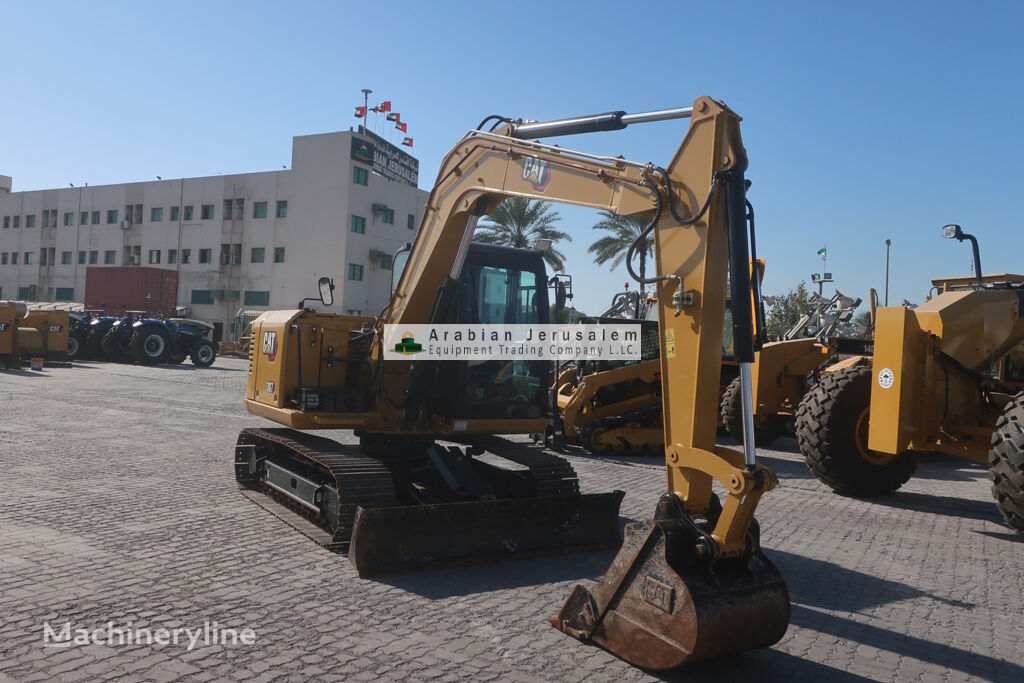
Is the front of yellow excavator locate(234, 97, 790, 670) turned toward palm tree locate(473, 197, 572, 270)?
no

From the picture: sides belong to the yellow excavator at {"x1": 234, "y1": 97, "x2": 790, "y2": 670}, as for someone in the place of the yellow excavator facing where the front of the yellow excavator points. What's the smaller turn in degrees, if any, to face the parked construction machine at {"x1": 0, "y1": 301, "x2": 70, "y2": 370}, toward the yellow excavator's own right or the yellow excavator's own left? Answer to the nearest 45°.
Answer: approximately 180°

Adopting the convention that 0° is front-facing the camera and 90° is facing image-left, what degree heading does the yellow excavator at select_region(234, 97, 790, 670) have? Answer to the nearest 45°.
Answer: approximately 315°

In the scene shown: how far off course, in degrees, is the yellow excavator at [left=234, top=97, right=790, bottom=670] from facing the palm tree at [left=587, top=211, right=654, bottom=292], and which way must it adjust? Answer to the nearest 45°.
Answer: approximately 135° to its left

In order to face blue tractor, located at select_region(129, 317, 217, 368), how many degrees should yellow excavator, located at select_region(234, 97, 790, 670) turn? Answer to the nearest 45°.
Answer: approximately 180°

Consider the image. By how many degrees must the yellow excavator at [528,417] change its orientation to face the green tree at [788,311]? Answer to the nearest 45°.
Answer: approximately 135° to its left

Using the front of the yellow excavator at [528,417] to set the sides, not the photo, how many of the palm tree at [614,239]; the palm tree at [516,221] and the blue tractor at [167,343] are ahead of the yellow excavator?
0

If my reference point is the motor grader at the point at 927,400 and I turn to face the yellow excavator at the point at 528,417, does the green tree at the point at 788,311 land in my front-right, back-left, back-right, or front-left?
back-right

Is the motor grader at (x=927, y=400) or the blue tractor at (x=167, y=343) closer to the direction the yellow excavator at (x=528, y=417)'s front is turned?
the motor grader

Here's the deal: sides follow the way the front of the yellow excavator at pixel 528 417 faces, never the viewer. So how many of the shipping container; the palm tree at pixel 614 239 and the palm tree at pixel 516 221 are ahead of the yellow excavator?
0

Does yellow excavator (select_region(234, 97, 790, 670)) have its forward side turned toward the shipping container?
no

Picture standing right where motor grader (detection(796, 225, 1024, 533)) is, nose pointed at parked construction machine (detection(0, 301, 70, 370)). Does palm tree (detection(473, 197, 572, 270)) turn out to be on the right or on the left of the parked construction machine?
right

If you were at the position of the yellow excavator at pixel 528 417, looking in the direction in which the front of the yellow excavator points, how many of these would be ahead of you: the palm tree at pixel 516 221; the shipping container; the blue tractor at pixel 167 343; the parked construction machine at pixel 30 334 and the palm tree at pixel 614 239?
0

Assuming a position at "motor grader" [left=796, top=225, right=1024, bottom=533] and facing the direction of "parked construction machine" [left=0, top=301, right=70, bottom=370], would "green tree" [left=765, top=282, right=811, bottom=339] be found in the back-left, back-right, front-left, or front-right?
front-right

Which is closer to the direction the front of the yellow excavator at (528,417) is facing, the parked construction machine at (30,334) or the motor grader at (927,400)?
the motor grader

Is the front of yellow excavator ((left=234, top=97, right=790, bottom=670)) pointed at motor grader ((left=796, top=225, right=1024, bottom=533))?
no
